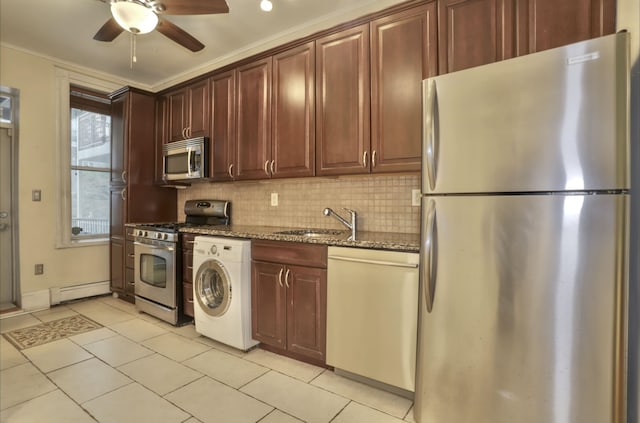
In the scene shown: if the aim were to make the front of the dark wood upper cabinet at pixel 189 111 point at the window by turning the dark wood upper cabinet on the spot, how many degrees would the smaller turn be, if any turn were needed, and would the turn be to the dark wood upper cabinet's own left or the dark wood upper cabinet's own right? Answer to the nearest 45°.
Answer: approximately 90° to the dark wood upper cabinet's own right

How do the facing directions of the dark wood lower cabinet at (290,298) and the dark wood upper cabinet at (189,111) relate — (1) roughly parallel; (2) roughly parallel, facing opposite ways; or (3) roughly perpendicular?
roughly parallel

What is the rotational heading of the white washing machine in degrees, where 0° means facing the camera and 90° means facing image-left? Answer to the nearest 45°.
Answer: approximately 45°

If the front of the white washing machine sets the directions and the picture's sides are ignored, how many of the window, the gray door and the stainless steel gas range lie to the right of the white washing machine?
3

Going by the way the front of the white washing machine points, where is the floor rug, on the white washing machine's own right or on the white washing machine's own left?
on the white washing machine's own right

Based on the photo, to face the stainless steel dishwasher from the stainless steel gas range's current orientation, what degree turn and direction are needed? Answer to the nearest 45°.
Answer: approximately 90° to its left

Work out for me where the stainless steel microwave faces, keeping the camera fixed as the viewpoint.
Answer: facing the viewer and to the left of the viewer

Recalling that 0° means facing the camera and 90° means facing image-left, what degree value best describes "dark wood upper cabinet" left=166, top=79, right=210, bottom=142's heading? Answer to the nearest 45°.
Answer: approximately 45°

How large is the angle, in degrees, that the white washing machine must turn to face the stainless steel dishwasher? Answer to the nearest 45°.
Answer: approximately 90° to its left

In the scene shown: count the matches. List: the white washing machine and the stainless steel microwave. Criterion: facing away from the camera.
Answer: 0

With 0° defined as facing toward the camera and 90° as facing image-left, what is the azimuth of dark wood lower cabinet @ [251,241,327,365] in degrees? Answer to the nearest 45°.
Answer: approximately 45°

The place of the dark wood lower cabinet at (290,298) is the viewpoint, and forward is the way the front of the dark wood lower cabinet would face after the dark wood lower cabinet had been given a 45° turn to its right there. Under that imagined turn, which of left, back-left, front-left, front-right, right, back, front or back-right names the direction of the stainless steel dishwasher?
back-left
